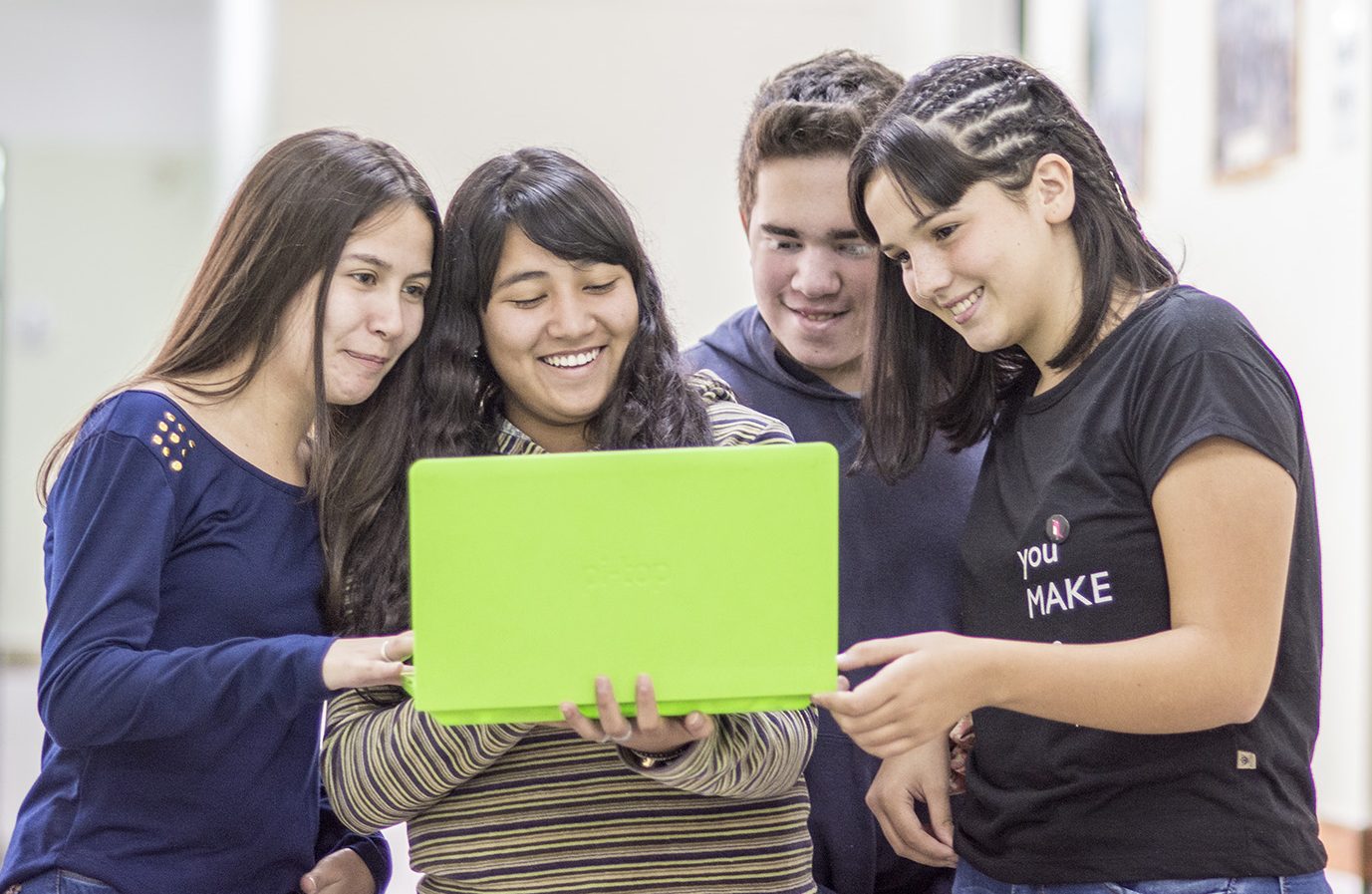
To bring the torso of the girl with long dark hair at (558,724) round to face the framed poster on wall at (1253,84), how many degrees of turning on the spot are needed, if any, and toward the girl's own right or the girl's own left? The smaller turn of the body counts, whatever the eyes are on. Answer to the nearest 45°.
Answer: approximately 135° to the girl's own left

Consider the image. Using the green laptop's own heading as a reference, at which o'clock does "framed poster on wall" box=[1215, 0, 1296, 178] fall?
The framed poster on wall is roughly at 1 o'clock from the green laptop.

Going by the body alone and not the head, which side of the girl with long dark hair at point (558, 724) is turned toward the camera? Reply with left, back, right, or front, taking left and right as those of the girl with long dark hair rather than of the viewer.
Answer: front

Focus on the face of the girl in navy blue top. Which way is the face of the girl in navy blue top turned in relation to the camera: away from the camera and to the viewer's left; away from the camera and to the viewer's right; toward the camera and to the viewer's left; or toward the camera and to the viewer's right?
toward the camera and to the viewer's right

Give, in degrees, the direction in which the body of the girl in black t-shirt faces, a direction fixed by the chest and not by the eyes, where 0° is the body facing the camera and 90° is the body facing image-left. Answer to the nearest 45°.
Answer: approximately 45°

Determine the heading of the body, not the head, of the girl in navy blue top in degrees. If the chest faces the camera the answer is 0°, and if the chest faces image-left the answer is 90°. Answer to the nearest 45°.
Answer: approximately 315°

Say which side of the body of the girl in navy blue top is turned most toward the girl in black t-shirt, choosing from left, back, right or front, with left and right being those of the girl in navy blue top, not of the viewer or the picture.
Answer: front

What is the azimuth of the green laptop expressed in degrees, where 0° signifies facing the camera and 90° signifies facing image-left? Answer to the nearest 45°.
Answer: approximately 180°
